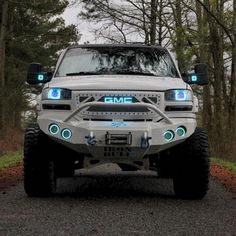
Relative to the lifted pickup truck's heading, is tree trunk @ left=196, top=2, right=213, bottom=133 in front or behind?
behind

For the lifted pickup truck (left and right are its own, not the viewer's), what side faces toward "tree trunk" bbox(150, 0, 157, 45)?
back

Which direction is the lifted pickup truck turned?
toward the camera

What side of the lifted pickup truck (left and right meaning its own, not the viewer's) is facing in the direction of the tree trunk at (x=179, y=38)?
back

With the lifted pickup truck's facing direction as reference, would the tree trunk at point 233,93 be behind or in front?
behind
